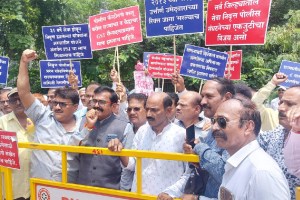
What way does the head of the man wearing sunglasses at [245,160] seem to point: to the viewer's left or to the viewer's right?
to the viewer's left

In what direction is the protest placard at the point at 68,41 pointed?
toward the camera

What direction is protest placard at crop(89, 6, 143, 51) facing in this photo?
toward the camera

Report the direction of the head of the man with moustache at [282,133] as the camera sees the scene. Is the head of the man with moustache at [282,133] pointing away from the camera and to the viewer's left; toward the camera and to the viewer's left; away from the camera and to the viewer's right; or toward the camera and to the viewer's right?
toward the camera and to the viewer's left

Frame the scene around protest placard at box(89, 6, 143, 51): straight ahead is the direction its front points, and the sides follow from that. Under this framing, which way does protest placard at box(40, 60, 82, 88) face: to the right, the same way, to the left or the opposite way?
the same way

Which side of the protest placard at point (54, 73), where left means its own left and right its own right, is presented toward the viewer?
front

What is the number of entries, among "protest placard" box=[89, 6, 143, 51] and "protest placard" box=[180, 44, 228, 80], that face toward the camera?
2

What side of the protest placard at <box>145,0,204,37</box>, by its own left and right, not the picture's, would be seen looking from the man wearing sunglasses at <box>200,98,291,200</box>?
front

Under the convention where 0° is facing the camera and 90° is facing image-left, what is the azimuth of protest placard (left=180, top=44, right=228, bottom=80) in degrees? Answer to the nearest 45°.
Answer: approximately 0°

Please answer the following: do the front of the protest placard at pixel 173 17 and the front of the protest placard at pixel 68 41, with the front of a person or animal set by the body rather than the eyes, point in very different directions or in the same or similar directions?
same or similar directions

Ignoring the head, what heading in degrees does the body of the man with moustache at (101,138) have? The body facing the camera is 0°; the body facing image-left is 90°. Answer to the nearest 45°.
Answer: approximately 45°

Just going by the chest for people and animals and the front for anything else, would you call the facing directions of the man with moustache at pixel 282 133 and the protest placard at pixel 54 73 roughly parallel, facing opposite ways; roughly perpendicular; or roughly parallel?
roughly perpendicular

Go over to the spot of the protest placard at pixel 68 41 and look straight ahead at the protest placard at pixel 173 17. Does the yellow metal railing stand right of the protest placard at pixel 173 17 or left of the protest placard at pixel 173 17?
right

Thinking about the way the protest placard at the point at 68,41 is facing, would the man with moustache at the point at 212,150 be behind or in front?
in front

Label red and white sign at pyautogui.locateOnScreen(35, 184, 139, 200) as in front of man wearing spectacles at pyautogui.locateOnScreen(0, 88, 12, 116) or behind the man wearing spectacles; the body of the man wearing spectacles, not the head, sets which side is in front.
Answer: in front

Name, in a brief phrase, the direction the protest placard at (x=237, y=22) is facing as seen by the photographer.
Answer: facing the viewer
